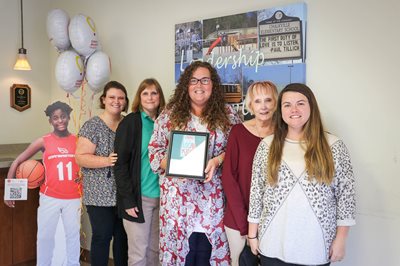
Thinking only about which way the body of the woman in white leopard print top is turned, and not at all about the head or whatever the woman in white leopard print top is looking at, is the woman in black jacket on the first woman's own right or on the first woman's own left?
on the first woman's own right

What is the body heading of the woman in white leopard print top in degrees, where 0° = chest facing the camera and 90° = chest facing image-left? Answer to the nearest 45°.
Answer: approximately 0°

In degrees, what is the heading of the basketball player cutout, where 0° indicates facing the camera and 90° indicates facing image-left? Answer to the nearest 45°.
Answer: approximately 0°

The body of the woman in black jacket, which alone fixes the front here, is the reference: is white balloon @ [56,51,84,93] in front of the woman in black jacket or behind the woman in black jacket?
behind
